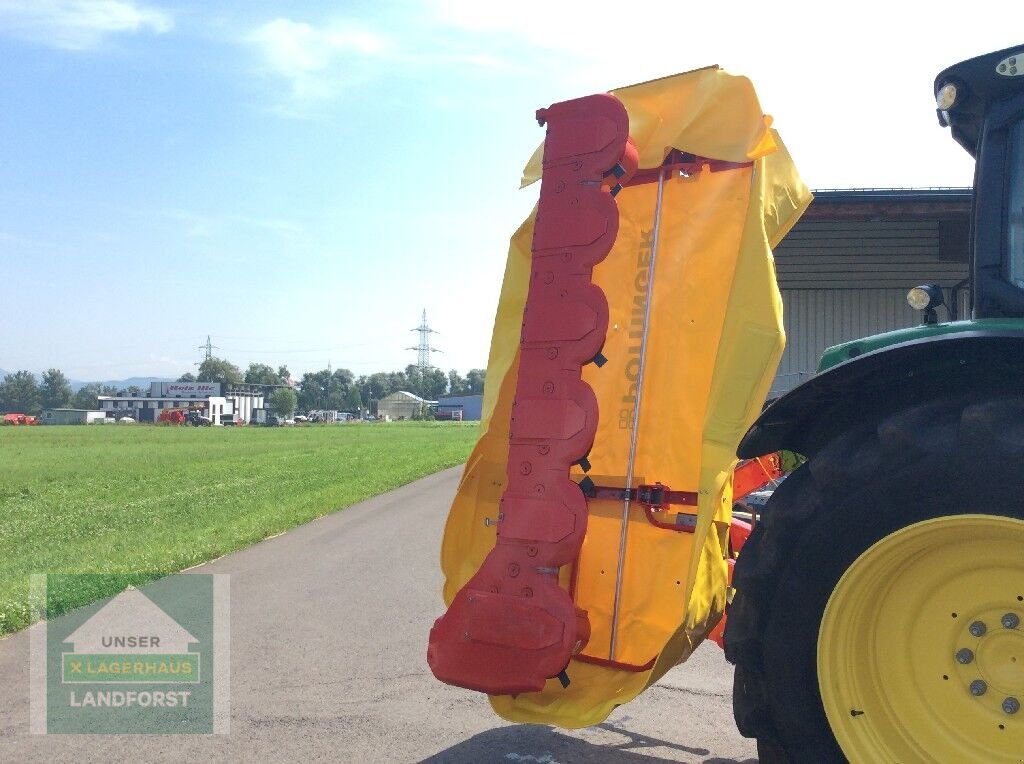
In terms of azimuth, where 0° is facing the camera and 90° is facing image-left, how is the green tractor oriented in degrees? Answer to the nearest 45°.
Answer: approximately 270°

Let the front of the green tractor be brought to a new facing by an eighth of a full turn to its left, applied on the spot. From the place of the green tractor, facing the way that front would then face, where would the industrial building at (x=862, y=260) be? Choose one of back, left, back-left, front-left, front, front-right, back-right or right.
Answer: front-left
